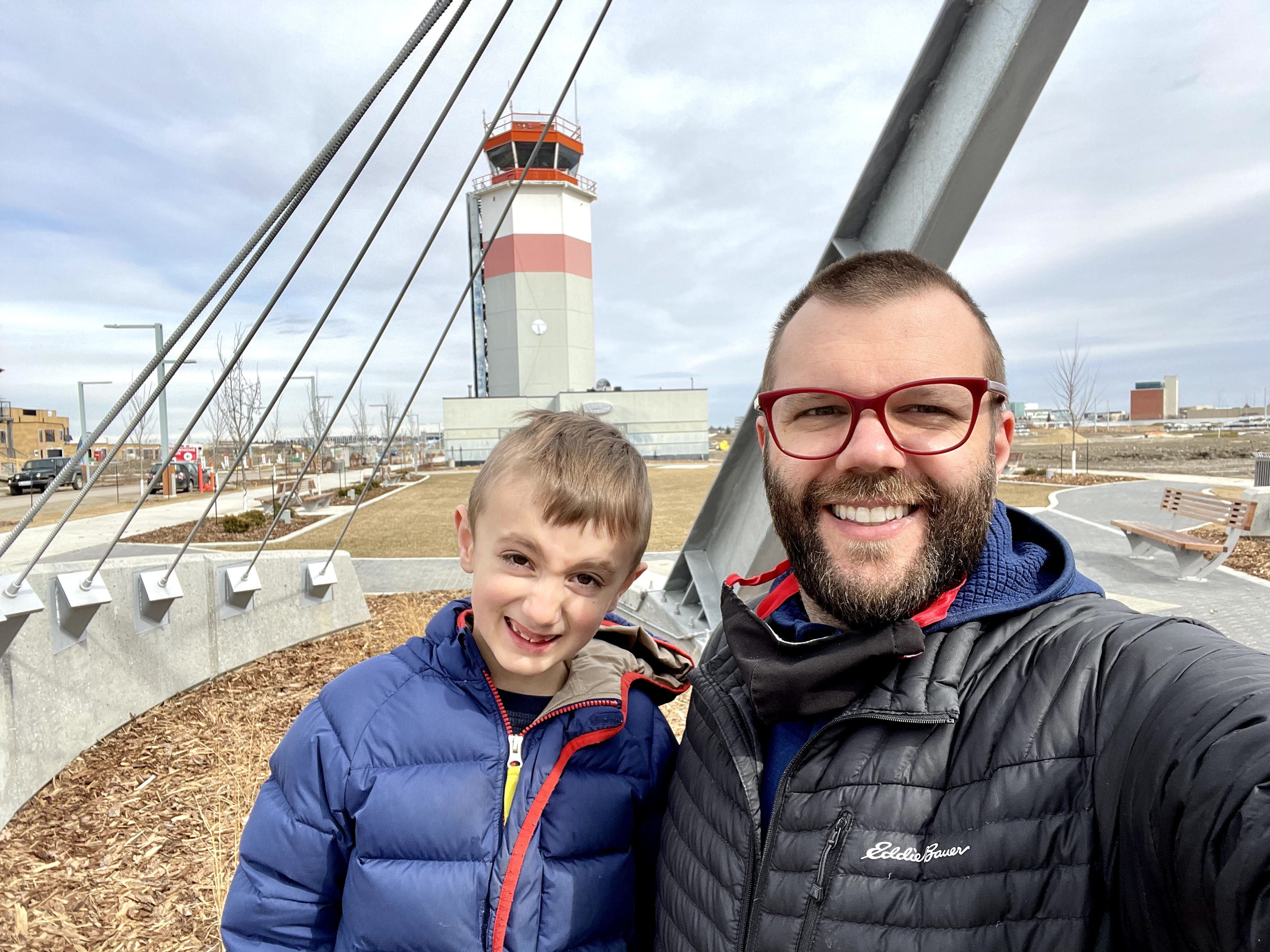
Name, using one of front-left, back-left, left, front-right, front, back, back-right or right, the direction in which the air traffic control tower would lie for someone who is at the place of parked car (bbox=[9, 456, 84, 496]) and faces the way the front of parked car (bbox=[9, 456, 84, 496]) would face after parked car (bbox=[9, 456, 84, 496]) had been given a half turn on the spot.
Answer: front-right

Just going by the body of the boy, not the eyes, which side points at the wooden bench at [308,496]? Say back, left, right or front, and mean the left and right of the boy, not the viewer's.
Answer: back

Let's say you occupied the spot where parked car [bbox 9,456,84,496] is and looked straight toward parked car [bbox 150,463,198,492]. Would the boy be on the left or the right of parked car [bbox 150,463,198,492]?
right

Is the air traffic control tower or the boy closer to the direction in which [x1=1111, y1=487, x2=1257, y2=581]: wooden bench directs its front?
the boy

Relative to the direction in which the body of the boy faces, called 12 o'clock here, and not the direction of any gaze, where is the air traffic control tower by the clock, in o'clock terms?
The air traffic control tower is roughly at 6 o'clock from the boy.

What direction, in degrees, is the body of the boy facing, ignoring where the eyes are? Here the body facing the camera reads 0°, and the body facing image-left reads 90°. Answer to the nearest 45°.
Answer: approximately 0°

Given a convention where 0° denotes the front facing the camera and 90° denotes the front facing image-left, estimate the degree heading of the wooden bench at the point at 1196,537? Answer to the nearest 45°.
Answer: approximately 45°

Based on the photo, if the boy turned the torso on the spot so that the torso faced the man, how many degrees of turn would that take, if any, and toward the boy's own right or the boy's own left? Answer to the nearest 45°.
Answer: approximately 45° to the boy's own left
